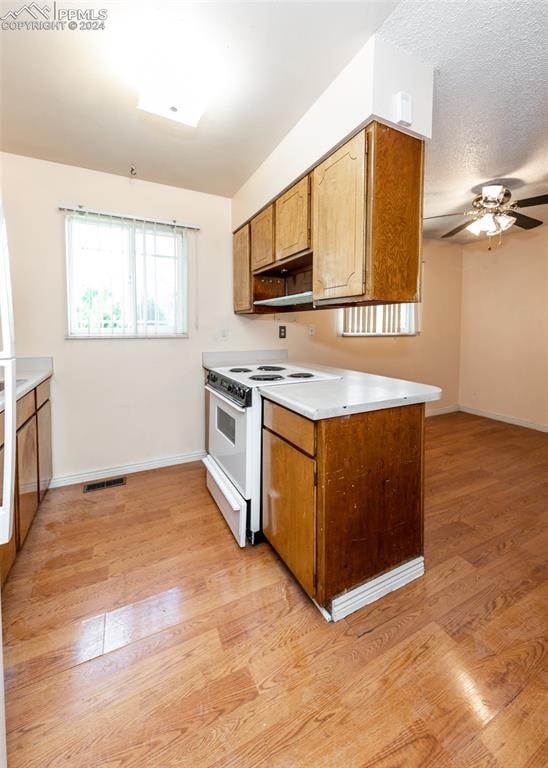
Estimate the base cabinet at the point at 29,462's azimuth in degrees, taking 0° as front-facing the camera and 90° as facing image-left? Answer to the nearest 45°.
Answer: approximately 270°

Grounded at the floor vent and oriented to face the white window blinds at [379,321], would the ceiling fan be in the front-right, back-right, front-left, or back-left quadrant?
front-right

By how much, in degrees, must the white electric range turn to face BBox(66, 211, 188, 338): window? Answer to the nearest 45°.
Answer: approximately 90° to its right

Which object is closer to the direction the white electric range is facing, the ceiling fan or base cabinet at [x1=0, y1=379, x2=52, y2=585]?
the base cabinet

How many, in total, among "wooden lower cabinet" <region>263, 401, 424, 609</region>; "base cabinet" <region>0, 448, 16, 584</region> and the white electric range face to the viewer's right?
1

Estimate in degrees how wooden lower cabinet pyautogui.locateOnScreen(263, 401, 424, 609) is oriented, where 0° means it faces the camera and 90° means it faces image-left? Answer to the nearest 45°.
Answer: approximately 45°

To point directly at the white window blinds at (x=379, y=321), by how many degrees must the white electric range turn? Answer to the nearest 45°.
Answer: approximately 180°

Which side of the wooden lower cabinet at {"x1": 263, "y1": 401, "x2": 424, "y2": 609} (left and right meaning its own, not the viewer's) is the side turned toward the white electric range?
right

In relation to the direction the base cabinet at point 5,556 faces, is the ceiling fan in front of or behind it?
in front

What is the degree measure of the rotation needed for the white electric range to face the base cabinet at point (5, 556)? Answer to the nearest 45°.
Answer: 0° — it already faces it

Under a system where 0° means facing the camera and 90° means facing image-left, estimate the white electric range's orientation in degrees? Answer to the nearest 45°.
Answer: approximately 45°
